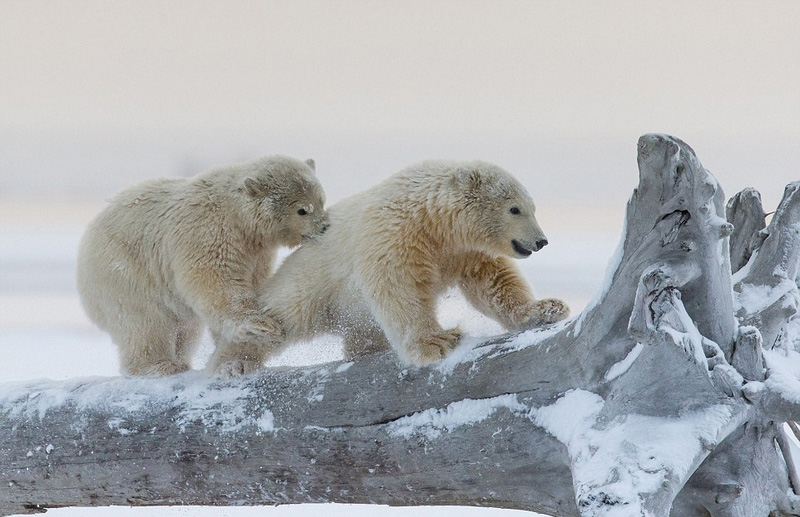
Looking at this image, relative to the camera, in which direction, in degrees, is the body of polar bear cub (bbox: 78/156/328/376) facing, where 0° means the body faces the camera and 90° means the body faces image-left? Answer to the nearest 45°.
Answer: approximately 270°

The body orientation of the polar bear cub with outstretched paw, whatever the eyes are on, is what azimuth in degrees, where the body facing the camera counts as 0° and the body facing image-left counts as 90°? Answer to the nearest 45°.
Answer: approximately 270°

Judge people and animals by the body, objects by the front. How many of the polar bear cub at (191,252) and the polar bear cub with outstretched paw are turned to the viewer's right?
2

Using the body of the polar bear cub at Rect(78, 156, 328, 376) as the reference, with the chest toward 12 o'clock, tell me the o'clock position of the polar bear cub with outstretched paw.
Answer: The polar bear cub with outstretched paw is roughly at 1 o'clock from the polar bear cub.
